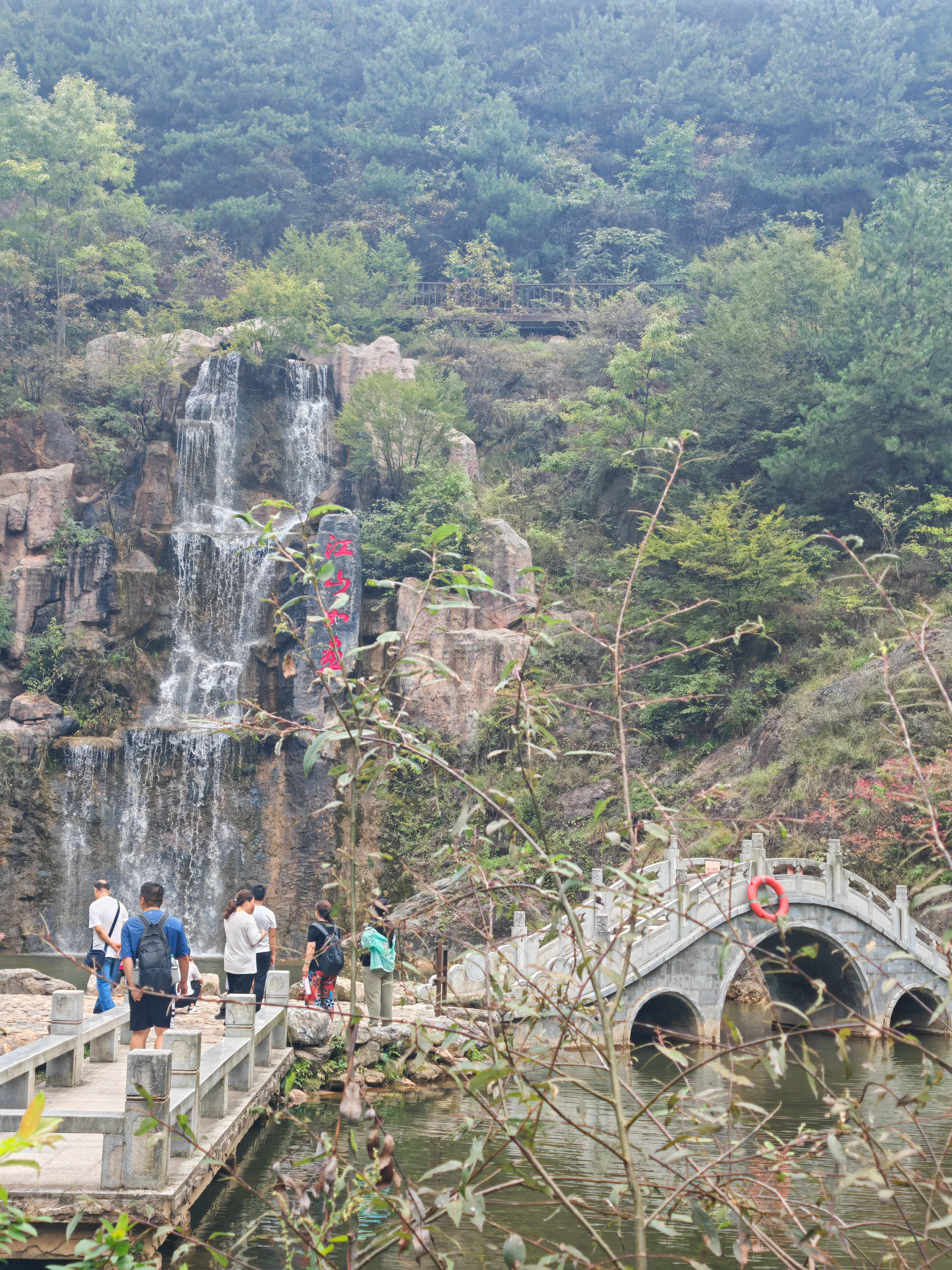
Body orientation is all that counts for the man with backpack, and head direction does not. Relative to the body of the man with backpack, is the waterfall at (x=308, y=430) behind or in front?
in front

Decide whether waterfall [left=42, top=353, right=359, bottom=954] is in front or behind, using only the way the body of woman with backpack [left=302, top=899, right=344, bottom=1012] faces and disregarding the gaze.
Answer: in front

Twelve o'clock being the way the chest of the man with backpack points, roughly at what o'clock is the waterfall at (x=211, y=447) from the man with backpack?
The waterfall is roughly at 12 o'clock from the man with backpack.

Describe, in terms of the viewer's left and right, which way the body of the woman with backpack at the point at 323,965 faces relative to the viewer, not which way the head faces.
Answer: facing away from the viewer and to the left of the viewer

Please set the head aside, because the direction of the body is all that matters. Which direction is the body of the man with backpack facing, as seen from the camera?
away from the camera

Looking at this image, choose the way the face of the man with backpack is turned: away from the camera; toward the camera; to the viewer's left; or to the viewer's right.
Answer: away from the camera

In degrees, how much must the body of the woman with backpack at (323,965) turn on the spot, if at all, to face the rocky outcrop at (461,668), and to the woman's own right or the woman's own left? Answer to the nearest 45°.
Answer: approximately 45° to the woman's own right

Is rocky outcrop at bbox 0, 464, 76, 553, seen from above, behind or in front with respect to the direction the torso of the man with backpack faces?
in front

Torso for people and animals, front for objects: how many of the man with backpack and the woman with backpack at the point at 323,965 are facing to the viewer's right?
0

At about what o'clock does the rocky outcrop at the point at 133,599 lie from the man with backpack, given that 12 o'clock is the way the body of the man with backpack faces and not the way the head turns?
The rocky outcrop is roughly at 12 o'clock from the man with backpack.

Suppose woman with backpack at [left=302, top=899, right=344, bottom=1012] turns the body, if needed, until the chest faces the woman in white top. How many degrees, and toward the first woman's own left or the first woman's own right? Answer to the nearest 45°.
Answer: approximately 90° to the first woman's own left
